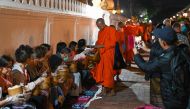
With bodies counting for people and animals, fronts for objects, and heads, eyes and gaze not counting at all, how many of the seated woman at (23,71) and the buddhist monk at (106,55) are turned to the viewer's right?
1

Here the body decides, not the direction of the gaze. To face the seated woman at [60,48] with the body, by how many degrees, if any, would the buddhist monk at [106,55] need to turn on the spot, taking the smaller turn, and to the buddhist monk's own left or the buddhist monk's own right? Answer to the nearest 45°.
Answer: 0° — they already face them

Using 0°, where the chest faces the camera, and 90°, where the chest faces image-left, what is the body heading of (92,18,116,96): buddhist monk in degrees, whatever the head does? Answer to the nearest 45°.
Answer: approximately 45°

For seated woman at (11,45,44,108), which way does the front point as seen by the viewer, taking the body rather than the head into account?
to the viewer's right
